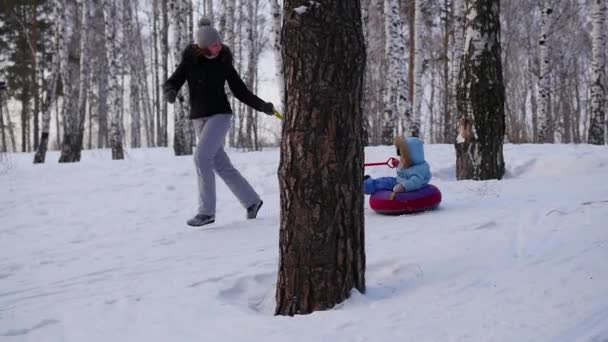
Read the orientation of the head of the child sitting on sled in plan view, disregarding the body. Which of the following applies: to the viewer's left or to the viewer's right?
to the viewer's left

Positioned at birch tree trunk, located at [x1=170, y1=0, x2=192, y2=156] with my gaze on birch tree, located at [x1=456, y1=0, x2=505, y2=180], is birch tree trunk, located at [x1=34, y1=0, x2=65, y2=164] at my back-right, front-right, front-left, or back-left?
back-right

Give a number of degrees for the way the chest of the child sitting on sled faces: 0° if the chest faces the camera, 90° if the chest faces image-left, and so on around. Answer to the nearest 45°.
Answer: approximately 90°

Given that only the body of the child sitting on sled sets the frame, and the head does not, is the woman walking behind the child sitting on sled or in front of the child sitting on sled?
in front

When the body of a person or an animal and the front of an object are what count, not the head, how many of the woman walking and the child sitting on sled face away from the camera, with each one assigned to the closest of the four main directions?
0

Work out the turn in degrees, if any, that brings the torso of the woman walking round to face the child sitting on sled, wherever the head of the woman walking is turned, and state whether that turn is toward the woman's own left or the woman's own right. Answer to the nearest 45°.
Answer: approximately 135° to the woman's own left

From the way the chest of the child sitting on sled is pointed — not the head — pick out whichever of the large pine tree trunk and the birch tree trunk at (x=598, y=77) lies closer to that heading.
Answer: the large pine tree trunk

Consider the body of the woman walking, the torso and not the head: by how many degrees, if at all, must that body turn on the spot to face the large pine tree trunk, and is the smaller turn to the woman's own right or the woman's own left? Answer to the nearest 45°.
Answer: approximately 45° to the woman's own left

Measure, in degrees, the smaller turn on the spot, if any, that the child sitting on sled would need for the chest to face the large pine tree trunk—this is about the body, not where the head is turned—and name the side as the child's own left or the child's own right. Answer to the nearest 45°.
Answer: approximately 90° to the child's own left

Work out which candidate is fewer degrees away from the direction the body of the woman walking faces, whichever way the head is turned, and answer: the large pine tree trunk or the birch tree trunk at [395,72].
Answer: the large pine tree trunk

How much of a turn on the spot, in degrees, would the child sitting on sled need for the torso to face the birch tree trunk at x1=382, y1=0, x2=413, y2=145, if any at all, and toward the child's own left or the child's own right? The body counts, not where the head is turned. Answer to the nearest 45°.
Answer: approximately 90° to the child's own right
